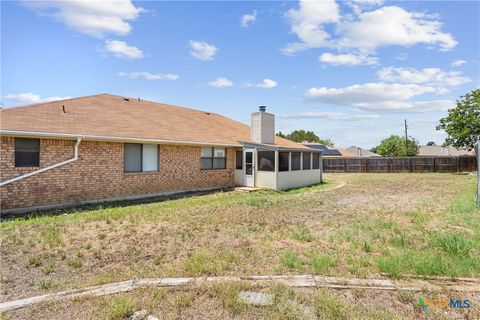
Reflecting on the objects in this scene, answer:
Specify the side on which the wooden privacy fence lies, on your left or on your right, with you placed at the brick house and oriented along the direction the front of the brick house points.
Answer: on your right

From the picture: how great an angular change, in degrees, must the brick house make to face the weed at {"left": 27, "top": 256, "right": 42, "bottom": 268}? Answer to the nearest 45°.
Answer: approximately 135° to its left

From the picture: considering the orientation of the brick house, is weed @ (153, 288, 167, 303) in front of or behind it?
behind

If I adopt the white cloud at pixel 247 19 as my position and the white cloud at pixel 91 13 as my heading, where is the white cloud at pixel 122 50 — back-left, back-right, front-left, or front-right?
front-right

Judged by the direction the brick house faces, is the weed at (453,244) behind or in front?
behind

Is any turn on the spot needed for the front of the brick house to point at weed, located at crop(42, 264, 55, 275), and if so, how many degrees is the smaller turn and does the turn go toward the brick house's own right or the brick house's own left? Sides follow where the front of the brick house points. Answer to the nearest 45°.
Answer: approximately 135° to the brick house's own left

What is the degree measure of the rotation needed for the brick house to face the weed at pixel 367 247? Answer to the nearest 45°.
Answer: approximately 180°

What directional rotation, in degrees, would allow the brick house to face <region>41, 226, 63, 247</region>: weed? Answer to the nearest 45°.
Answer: approximately 135° to its left

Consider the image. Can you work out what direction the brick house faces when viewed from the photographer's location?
facing away from the viewer and to the left of the viewer

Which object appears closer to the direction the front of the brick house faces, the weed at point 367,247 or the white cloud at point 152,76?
the white cloud
